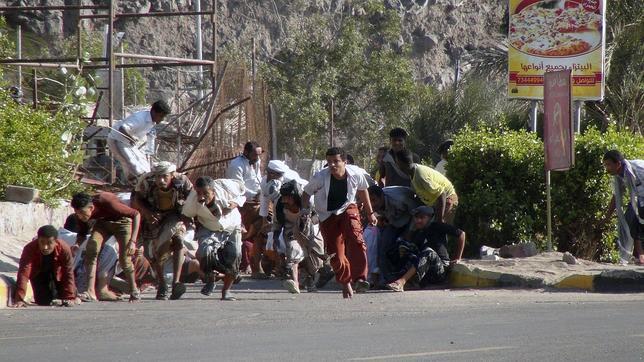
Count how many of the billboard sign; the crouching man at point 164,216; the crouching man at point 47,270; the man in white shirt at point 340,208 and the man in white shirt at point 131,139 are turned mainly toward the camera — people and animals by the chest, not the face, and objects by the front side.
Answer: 4

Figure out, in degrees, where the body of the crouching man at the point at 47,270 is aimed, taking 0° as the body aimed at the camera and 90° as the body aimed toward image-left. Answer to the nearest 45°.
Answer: approximately 0°

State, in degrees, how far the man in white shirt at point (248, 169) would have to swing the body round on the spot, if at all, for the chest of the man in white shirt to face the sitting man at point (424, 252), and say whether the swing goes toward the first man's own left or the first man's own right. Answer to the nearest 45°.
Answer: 0° — they already face them

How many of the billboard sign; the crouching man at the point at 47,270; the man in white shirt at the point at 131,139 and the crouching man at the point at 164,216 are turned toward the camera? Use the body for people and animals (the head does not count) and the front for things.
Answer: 3

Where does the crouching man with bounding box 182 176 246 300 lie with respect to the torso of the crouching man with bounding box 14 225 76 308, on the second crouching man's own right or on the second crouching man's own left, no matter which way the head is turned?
on the second crouching man's own left

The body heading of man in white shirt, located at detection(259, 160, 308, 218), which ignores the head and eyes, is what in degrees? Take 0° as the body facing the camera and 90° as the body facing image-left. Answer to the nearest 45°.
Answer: approximately 45°

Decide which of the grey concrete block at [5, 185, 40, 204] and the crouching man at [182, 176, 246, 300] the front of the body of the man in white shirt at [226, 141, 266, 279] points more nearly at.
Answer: the crouching man

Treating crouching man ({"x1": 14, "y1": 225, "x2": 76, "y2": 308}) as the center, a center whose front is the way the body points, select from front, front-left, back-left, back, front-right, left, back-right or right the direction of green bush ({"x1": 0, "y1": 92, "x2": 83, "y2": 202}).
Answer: back

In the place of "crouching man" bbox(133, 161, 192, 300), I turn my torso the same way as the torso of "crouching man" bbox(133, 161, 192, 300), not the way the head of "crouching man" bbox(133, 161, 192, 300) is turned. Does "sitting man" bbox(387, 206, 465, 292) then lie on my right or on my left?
on my left
